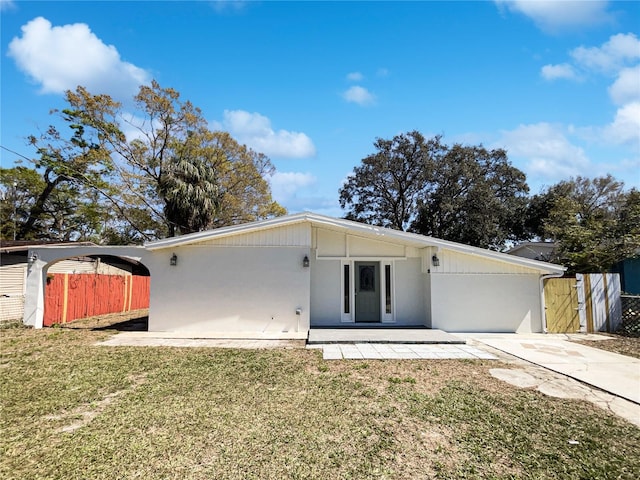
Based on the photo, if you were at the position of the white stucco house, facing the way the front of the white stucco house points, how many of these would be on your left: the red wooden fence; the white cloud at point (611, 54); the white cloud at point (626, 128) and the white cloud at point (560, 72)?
3

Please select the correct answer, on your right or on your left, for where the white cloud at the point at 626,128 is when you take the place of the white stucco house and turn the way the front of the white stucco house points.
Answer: on your left

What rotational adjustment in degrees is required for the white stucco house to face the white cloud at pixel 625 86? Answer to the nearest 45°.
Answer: approximately 90° to its left

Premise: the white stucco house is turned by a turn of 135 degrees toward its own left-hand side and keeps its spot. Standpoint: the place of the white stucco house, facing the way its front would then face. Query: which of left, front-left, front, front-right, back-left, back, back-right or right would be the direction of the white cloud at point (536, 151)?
front

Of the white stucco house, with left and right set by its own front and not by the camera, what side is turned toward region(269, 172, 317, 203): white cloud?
back

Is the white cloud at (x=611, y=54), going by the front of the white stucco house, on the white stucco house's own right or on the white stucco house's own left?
on the white stucco house's own left

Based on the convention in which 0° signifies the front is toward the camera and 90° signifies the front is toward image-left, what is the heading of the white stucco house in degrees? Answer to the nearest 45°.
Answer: approximately 0°

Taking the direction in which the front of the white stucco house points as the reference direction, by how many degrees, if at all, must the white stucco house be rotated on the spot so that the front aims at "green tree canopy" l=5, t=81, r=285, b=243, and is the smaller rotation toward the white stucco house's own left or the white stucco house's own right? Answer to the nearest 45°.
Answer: approximately 135° to the white stucco house's own right
